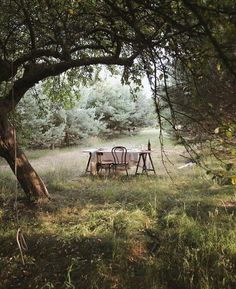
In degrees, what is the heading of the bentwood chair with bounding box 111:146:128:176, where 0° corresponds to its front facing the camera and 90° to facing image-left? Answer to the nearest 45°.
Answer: approximately 180°

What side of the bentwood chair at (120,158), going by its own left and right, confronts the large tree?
back

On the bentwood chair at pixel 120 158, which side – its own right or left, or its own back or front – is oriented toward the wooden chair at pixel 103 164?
left

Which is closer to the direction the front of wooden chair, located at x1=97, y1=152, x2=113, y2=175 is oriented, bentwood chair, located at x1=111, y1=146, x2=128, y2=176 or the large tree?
the bentwood chair
